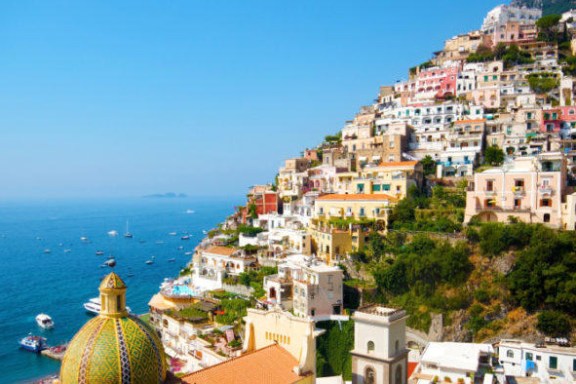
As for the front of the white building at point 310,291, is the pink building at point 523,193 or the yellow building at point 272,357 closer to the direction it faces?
the yellow building

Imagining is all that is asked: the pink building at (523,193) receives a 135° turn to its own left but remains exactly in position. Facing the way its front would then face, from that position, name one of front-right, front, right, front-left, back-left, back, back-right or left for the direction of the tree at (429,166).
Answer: left

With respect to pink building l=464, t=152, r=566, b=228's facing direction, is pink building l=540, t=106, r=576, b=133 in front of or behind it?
behind

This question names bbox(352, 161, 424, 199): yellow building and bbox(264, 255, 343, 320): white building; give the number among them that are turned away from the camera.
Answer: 0

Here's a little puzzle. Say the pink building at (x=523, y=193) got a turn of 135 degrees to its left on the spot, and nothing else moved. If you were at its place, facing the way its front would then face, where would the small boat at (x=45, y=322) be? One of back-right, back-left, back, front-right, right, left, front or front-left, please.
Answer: back-left

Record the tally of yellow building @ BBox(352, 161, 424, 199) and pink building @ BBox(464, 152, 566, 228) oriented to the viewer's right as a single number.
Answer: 0

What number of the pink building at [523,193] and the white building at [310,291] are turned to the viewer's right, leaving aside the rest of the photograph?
0

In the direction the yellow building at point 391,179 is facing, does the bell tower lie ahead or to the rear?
ahead

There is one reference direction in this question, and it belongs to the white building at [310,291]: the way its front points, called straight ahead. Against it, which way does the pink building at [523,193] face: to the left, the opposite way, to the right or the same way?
the same way

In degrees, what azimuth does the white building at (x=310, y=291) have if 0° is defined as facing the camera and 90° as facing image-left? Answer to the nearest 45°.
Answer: approximately 45°

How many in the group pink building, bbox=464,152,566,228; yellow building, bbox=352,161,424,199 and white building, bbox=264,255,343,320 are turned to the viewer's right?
0

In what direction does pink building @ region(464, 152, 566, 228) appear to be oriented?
toward the camera

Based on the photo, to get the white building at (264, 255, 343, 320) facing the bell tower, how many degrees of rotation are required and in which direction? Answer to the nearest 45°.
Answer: approximately 45° to its left

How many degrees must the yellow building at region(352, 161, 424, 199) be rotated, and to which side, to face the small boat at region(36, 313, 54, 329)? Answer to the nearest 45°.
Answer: approximately 45° to its right

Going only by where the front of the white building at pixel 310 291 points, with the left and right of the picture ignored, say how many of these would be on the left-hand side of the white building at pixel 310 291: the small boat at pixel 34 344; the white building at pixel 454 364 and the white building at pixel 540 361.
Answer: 2

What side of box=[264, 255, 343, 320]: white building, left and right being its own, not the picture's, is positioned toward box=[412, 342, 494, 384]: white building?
left

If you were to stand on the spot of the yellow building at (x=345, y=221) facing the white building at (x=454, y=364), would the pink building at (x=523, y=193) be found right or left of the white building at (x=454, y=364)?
left

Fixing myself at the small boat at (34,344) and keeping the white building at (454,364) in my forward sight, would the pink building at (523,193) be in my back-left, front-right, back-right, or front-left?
front-left

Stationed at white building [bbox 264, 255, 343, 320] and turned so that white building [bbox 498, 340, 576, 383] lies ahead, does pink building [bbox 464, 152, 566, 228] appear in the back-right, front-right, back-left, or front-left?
front-left

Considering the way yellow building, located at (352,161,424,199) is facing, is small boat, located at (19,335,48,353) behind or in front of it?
in front

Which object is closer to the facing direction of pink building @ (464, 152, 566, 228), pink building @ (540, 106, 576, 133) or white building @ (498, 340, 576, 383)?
the white building

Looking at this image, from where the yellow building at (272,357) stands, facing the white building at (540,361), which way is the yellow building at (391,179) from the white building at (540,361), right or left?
left

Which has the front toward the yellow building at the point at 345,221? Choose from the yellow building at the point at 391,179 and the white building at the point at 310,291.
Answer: the yellow building at the point at 391,179
